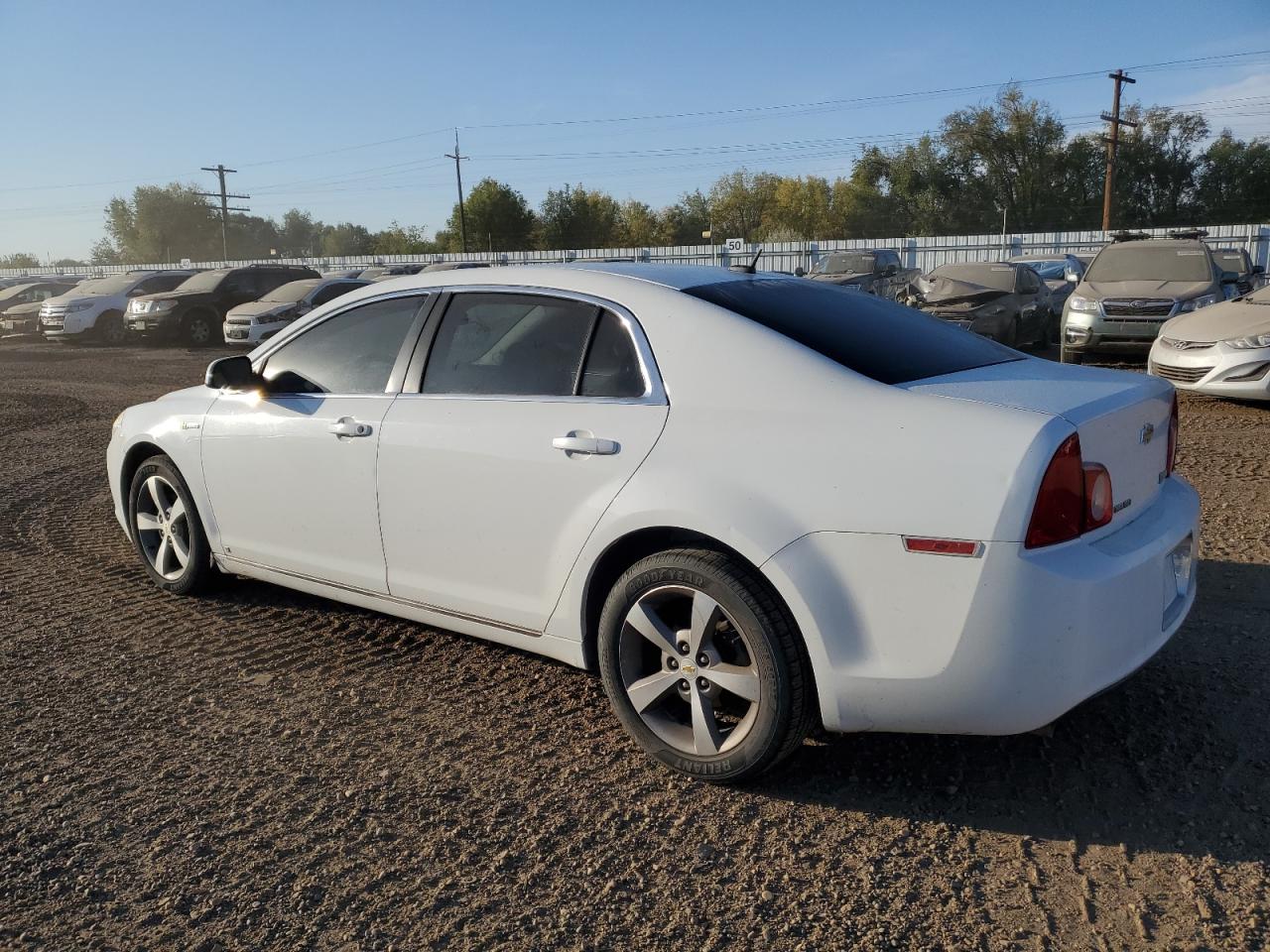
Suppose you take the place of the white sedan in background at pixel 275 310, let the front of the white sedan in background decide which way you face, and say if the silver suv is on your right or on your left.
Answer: on your left

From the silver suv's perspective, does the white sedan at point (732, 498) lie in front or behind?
in front

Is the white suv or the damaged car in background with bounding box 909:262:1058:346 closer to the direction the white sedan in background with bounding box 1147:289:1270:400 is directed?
the white suv

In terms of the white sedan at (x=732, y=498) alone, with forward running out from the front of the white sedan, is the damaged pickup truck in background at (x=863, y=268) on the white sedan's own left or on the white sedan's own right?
on the white sedan's own right

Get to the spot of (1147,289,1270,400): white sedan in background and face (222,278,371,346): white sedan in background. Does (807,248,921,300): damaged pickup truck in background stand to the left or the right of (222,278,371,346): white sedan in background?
right

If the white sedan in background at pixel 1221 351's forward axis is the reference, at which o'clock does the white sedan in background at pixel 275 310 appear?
the white sedan in background at pixel 275 310 is roughly at 2 o'clock from the white sedan in background at pixel 1221 351.

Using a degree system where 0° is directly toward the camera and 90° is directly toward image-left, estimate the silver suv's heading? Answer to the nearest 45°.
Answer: approximately 0°

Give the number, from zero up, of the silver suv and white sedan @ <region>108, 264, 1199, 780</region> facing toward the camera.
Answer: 1

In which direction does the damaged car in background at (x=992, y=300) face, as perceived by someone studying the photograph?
facing the viewer and to the left of the viewer

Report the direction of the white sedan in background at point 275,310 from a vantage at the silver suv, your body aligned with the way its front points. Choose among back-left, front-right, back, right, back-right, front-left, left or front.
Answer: right

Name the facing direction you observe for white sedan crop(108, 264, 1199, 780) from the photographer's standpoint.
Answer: facing away from the viewer and to the left of the viewer

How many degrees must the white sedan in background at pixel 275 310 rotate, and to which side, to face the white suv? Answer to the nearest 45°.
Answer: approximately 90° to its right

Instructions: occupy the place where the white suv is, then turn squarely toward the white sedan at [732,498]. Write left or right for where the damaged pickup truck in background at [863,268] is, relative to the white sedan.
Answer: left
